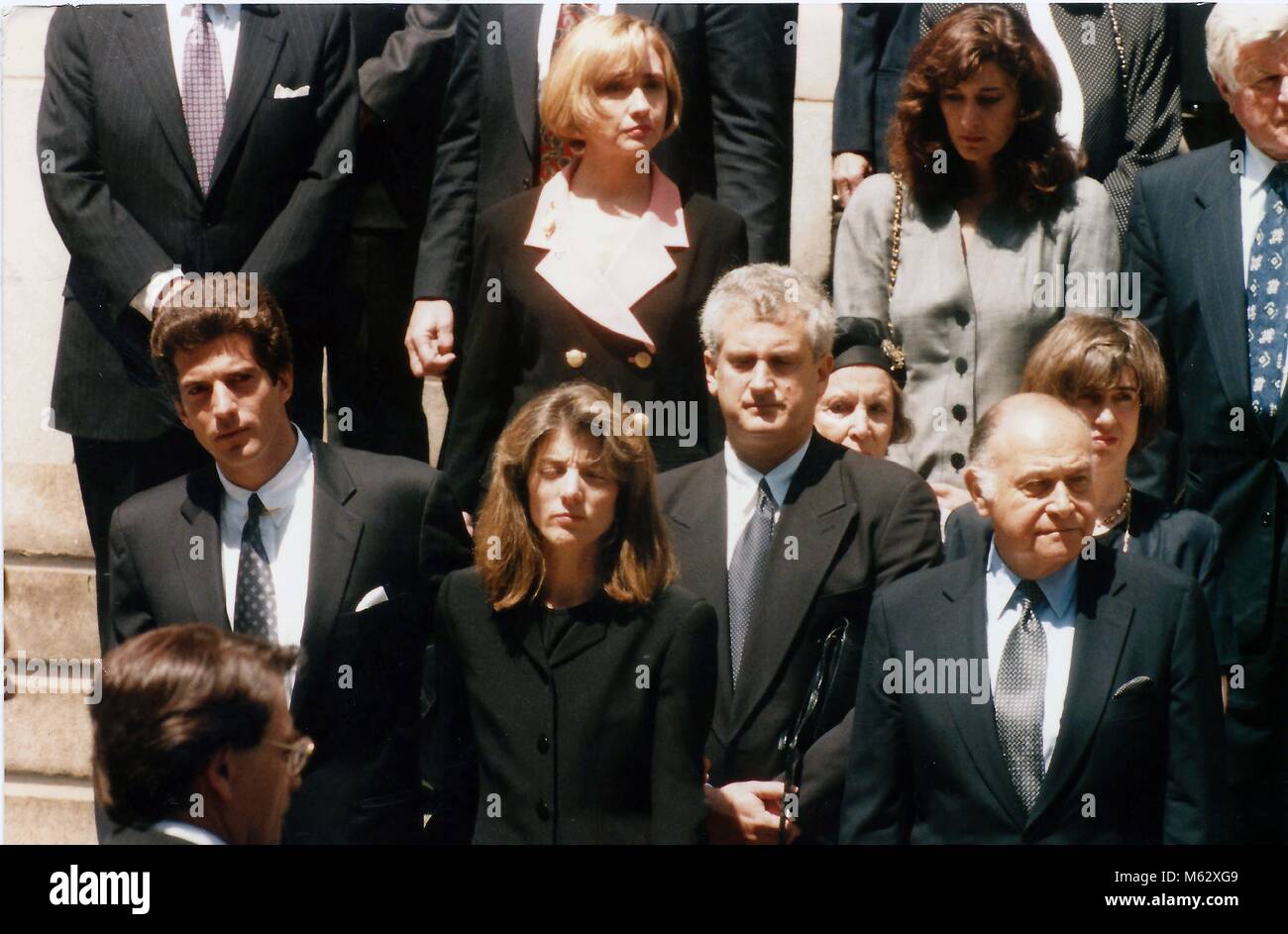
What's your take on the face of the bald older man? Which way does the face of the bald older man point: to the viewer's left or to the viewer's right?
to the viewer's right

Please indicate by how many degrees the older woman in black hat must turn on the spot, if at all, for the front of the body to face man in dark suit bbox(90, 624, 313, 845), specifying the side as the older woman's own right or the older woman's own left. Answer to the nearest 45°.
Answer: approximately 45° to the older woman's own right

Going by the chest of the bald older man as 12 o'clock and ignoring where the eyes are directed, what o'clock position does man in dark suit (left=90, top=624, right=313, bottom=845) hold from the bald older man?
The man in dark suit is roughly at 2 o'clock from the bald older man.

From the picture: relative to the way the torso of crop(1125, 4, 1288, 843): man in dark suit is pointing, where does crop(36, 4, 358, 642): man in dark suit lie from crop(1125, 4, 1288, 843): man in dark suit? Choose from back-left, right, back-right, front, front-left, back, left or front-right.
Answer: back-right

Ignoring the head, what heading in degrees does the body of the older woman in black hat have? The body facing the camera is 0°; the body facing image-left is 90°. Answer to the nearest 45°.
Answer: approximately 0°

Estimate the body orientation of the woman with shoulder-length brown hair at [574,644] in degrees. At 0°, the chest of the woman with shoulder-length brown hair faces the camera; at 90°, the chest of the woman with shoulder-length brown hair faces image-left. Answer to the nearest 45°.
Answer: approximately 0°

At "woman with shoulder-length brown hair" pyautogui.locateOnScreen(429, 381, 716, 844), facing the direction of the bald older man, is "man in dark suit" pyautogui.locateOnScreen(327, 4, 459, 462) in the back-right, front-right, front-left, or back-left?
back-left
